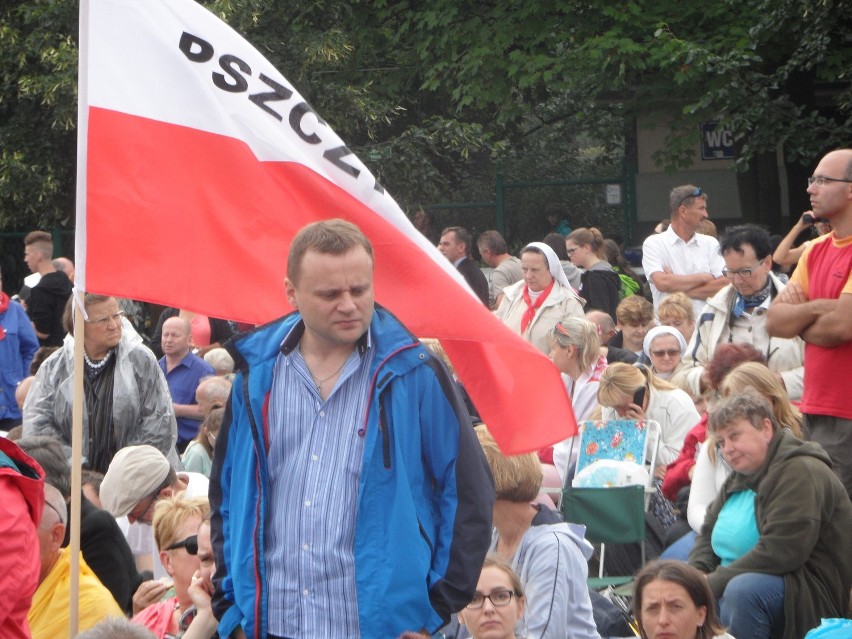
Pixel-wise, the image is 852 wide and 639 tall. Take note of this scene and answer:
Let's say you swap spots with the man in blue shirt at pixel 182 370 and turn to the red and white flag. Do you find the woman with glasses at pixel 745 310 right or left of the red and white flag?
left

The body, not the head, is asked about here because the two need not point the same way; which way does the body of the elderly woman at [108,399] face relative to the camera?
toward the camera

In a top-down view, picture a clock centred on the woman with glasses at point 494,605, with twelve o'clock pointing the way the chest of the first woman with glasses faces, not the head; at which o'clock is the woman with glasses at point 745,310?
The woman with glasses at point 745,310 is roughly at 7 o'clock from the woman with glasses at point 494,605.

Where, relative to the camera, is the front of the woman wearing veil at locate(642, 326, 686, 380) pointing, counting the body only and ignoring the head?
toward the camera

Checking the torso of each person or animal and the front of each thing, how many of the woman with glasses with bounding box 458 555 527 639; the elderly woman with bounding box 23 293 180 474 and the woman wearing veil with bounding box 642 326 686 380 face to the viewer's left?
0

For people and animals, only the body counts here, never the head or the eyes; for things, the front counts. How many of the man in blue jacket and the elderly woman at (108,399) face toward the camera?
2

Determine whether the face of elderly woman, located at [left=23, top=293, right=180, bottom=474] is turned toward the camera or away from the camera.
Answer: toward the camera

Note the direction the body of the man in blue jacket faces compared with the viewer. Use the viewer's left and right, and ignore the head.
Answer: facing the viewer

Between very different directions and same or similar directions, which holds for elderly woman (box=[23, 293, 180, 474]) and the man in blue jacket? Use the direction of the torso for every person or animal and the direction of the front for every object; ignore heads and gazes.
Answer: same or similar directions

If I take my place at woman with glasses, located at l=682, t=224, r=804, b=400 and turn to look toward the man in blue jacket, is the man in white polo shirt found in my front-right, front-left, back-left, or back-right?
back-right

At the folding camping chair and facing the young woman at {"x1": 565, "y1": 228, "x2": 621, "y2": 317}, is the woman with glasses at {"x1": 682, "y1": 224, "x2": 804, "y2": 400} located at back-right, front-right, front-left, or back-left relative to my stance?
front-right

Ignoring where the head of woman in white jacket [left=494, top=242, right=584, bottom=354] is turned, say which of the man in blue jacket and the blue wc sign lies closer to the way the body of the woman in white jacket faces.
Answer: the man in blue jacket

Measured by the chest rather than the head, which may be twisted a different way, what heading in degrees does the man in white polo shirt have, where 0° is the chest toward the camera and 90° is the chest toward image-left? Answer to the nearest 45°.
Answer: approximately 315°
